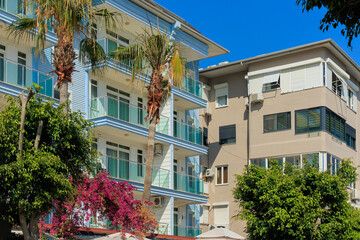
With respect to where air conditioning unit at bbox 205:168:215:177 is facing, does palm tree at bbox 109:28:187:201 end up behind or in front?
in front

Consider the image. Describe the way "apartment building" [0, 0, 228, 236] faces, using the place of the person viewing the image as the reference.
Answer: facing the viewer and to the right of the viewer

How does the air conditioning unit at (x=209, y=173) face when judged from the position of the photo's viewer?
facing the viewer and to the left of the viewer

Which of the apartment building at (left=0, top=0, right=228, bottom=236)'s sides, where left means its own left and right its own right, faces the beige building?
left

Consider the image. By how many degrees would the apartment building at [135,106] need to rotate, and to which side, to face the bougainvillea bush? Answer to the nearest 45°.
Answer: approximately 45° to its right

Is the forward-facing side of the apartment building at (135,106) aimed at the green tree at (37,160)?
no

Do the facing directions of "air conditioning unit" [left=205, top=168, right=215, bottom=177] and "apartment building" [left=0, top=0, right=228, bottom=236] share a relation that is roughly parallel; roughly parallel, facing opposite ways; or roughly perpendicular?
roughly perpendicular
